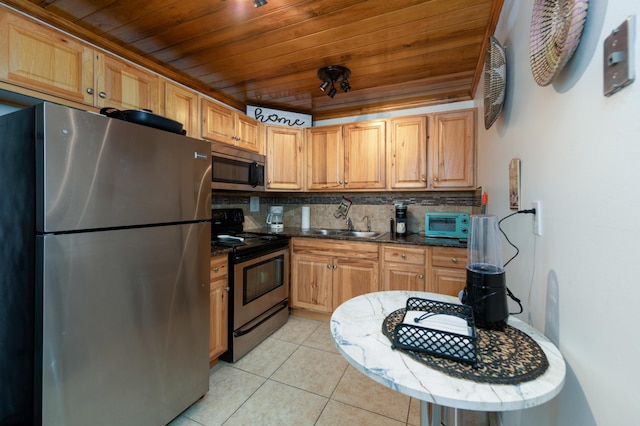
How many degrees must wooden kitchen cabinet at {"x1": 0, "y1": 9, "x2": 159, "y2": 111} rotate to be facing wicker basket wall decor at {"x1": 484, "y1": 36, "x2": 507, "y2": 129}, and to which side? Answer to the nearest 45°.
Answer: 0° — it already faces it

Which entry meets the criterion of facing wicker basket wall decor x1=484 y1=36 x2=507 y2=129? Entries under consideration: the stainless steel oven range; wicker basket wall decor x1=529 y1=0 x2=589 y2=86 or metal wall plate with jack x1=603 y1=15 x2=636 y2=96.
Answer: the stainless steel oven range

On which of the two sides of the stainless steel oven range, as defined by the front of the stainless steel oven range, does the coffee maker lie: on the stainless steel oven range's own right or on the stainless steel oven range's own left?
on the stainless steel oven range's own left

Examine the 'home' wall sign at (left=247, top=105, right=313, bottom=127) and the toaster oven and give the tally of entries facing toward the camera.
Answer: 2

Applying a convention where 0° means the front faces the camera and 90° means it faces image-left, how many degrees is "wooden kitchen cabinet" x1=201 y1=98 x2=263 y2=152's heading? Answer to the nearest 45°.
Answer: approximately 315°

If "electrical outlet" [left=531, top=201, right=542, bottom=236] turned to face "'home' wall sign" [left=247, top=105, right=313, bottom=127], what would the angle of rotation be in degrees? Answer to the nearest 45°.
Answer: approximately 45° to its right

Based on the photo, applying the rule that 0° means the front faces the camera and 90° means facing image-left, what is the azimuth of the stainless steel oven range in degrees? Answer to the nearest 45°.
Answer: approximately 315°

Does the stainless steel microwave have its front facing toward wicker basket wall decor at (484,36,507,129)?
yes

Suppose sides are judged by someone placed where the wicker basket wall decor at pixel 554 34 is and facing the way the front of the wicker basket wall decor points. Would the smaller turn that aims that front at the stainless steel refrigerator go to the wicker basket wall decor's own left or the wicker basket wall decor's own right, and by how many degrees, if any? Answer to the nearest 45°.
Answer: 0° — it already faces it

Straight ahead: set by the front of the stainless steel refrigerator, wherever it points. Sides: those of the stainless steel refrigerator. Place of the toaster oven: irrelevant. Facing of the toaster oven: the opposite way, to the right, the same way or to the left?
to the right

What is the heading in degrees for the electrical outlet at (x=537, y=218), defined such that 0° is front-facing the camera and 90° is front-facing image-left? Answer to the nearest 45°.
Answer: approximately 45°

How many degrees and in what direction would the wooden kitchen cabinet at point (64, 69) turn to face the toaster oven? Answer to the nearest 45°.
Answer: approximately 45° to its left

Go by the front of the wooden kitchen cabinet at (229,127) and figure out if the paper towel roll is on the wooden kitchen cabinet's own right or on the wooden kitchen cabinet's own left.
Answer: on the wooden kitchen cabinet's own left

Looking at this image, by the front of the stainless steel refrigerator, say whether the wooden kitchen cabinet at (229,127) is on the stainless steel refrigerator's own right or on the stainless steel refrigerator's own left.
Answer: on the stainless steel refrigerator's own left
